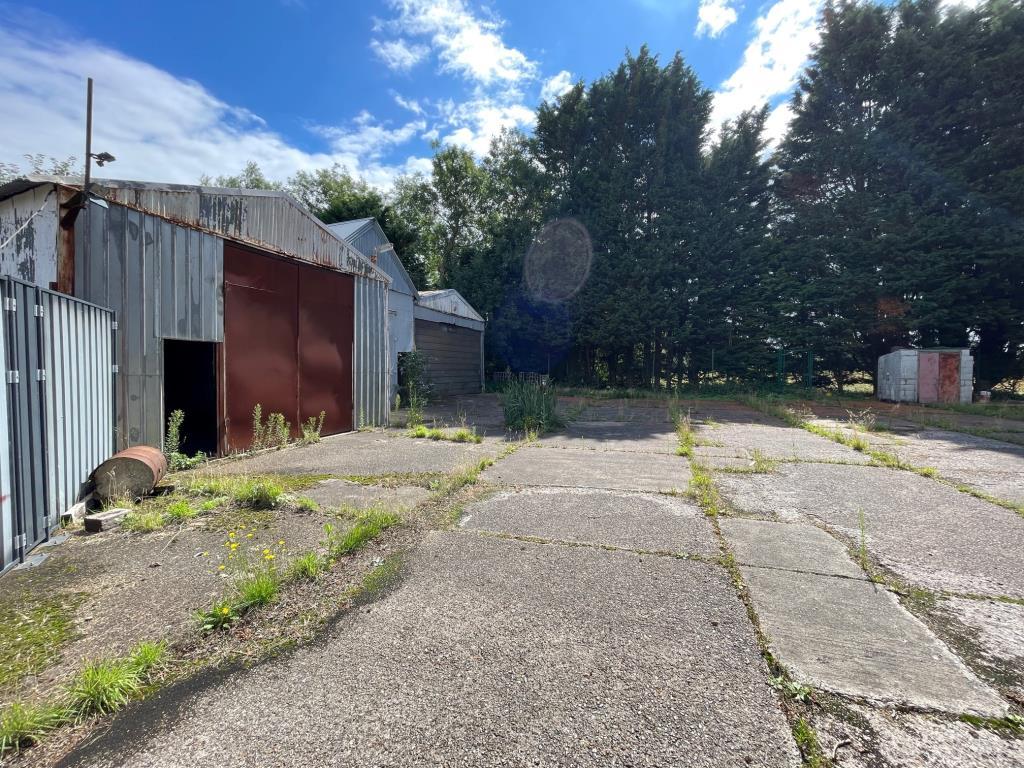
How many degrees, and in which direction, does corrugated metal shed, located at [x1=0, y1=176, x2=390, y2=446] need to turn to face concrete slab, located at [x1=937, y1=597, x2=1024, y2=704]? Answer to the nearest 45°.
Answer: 0° — it already faces it

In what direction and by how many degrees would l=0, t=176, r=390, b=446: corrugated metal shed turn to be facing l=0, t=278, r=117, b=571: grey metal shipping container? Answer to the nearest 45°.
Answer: approximately 45° to its right

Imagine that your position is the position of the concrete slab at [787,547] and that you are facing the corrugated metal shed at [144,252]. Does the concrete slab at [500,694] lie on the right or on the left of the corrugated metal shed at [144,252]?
left

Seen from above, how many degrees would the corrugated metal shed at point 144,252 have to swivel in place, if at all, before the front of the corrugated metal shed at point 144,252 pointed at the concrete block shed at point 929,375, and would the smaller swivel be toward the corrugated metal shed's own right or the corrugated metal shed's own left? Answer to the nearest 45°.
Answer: approximately 45° to the corrugated metal shed's own left

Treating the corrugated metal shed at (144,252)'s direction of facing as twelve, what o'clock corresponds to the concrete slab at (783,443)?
The concrete slab is roughly at 11 o'clock from the corrugated metal shed.

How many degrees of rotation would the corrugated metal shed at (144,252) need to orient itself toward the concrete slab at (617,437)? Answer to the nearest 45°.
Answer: approximately 45° to its left

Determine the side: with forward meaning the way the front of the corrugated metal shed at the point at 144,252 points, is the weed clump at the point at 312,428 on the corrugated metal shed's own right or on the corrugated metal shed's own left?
on the corrugated metal shed's own left

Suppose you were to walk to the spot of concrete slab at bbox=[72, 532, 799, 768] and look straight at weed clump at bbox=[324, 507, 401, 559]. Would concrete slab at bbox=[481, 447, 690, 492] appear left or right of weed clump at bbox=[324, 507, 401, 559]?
right

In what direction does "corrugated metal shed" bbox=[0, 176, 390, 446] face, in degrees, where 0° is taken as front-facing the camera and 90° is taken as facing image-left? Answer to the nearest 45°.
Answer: approximately 315°

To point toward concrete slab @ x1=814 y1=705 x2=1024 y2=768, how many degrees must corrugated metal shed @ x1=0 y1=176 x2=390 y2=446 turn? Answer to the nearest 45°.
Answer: approximately 45° to its right
